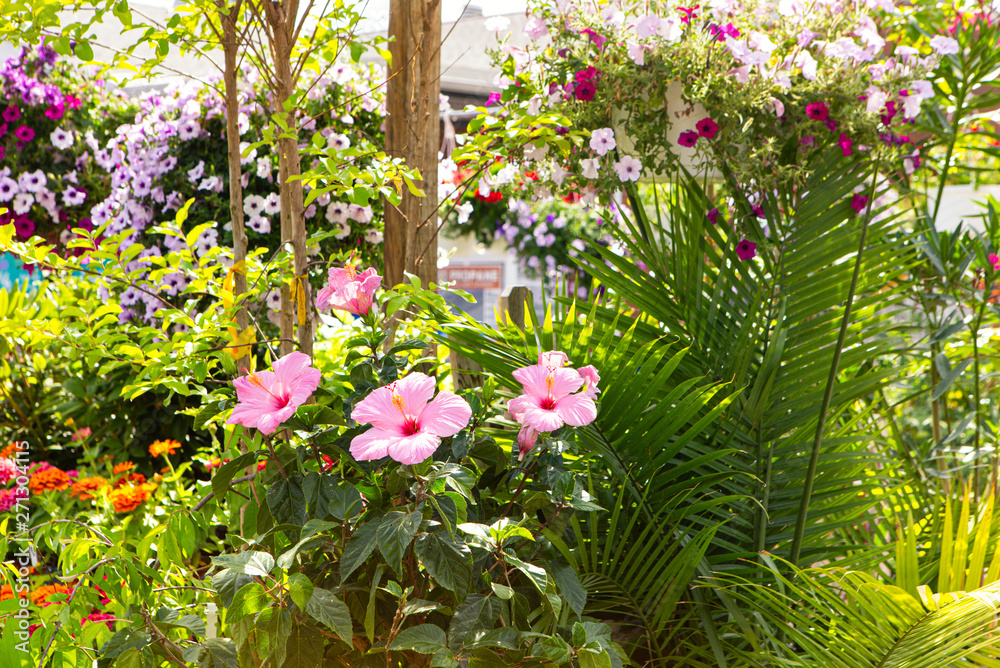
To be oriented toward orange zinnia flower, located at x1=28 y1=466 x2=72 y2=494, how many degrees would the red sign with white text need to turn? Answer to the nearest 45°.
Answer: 0° — it already faces it

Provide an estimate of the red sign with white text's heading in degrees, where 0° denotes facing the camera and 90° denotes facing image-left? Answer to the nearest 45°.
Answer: approximately 0°

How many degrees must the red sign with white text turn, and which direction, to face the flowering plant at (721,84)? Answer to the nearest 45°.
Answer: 0° — it already faces it

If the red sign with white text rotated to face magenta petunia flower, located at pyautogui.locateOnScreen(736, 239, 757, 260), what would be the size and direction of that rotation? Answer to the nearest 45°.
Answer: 0° — it already faces it

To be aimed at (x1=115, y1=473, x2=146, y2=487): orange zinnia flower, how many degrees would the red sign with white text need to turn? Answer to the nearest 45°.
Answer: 0° — it already faces it
